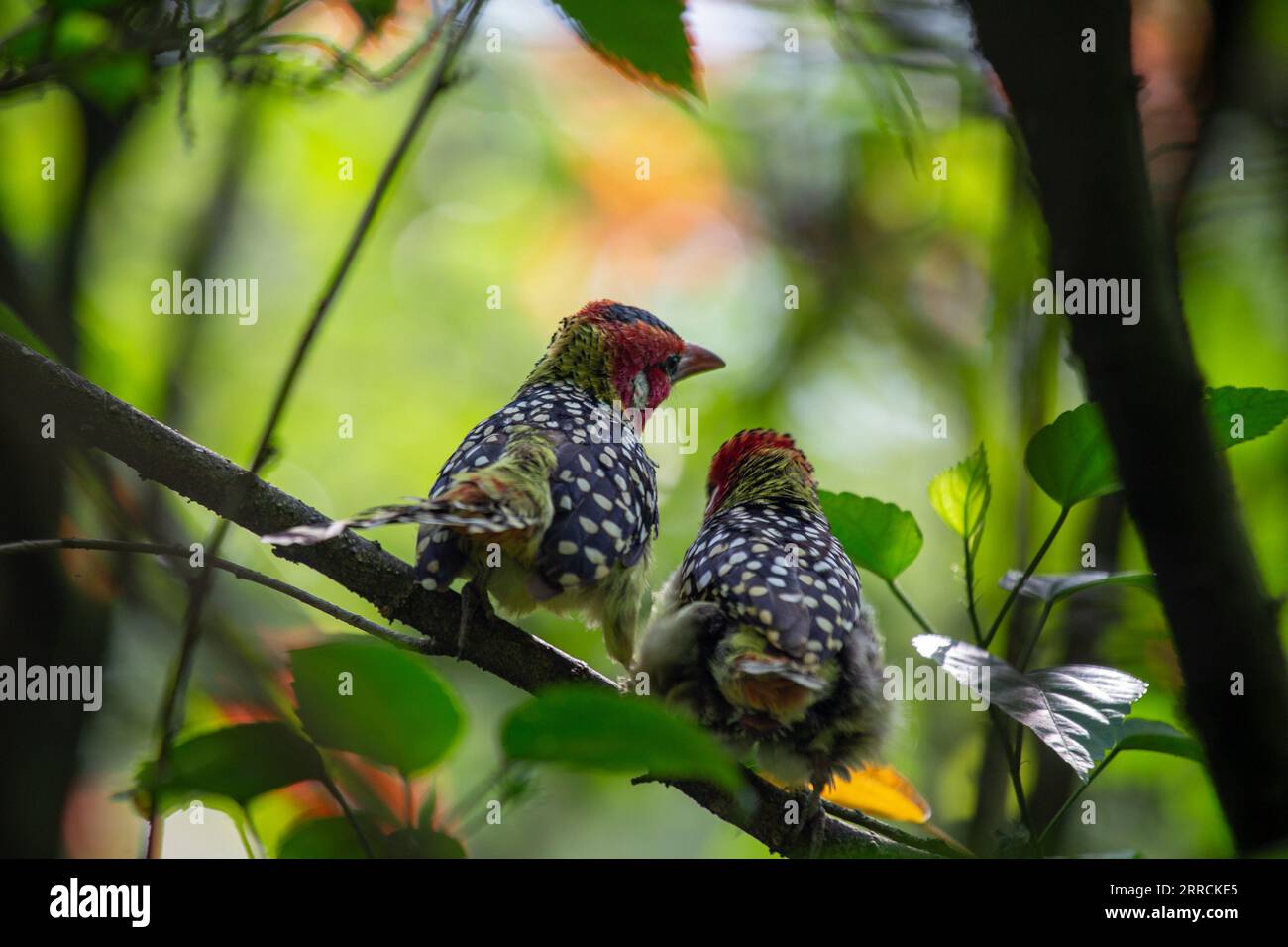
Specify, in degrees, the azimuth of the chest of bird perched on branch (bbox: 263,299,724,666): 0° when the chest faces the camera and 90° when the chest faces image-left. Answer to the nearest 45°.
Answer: approximately 225°

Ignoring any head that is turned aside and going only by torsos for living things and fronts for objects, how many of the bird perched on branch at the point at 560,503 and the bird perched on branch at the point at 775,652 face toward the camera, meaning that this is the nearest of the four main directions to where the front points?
0

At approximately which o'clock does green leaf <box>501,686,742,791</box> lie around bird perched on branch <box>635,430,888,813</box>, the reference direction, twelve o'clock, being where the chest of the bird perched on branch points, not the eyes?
The green leaf is roughly at 6 o'clock from the bird perched on branch.

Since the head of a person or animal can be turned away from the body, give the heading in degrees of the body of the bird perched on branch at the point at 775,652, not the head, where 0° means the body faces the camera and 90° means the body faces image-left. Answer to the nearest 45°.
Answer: approximately 180°

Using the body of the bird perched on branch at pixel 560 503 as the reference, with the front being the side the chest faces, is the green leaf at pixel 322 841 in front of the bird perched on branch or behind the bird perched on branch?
behind

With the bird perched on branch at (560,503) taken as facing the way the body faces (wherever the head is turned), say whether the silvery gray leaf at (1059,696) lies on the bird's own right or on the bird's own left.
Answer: on the bird's own right

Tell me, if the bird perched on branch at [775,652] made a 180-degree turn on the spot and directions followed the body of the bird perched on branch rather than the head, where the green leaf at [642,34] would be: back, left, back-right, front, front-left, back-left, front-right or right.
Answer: front

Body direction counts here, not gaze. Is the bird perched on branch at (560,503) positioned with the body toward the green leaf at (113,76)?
no

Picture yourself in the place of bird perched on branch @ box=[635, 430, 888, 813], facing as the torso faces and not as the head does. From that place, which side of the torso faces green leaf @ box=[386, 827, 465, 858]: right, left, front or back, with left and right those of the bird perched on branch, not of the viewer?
back

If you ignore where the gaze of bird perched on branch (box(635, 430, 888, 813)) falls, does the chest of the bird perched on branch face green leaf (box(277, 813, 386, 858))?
no

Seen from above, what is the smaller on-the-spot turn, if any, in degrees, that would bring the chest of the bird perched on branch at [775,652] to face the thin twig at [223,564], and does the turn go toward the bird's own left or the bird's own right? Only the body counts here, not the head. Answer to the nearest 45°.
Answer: approximately 135° to the bird's own left
